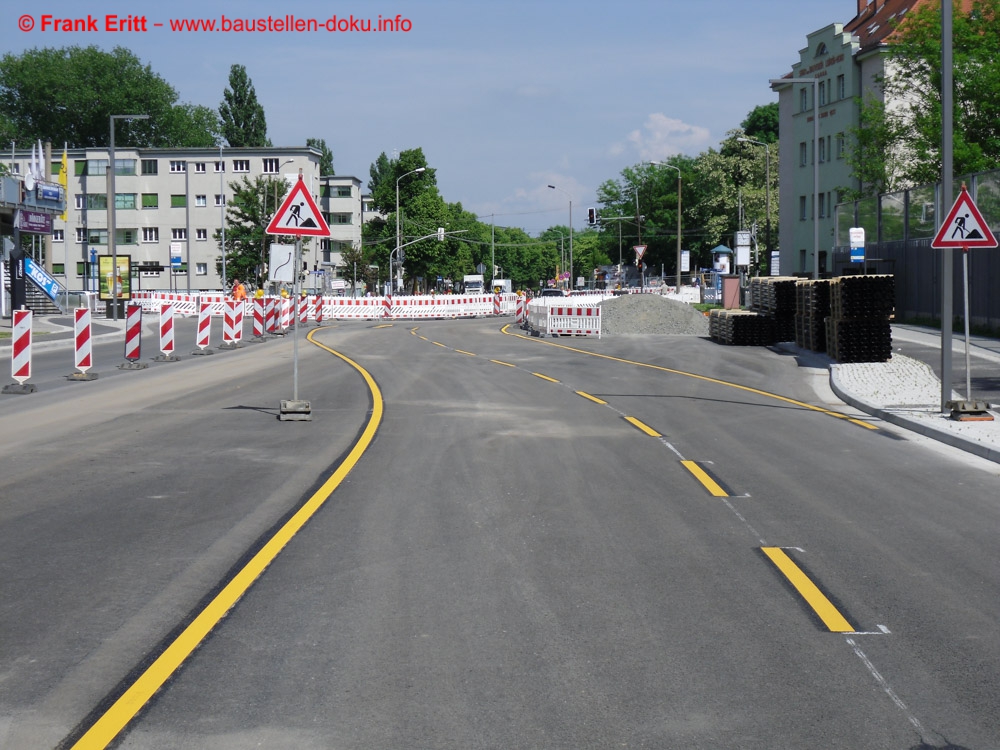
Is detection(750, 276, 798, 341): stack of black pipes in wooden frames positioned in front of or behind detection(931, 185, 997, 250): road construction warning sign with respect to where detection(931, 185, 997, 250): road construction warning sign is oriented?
behind

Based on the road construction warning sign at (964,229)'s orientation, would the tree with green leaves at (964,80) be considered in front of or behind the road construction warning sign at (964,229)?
behind

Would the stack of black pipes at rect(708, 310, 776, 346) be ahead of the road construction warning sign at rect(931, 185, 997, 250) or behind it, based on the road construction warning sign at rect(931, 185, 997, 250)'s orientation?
behind

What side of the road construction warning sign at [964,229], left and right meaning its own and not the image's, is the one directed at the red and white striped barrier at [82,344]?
right

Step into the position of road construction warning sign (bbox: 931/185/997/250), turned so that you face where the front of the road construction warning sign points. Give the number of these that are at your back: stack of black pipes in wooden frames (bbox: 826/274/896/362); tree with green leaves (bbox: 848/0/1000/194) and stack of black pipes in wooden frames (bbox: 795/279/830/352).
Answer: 3

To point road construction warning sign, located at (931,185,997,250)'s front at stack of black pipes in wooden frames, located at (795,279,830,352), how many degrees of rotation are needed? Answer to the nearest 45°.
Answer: approximately 180°

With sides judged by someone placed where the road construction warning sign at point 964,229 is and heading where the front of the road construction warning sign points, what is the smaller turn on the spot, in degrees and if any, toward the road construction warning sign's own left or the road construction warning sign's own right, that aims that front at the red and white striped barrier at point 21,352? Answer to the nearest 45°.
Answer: approximately 90° to the road construction warning sign's own right

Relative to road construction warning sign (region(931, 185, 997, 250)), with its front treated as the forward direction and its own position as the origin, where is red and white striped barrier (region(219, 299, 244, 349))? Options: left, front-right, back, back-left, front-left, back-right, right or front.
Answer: back-right

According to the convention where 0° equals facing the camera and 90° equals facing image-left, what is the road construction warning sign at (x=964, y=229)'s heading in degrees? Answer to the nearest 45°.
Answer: approximately 0°

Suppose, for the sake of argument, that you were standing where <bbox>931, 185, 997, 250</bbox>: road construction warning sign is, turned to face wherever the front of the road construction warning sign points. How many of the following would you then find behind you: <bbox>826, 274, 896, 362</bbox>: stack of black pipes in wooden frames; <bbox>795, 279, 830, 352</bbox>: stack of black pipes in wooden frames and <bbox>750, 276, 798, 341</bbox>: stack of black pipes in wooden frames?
3
